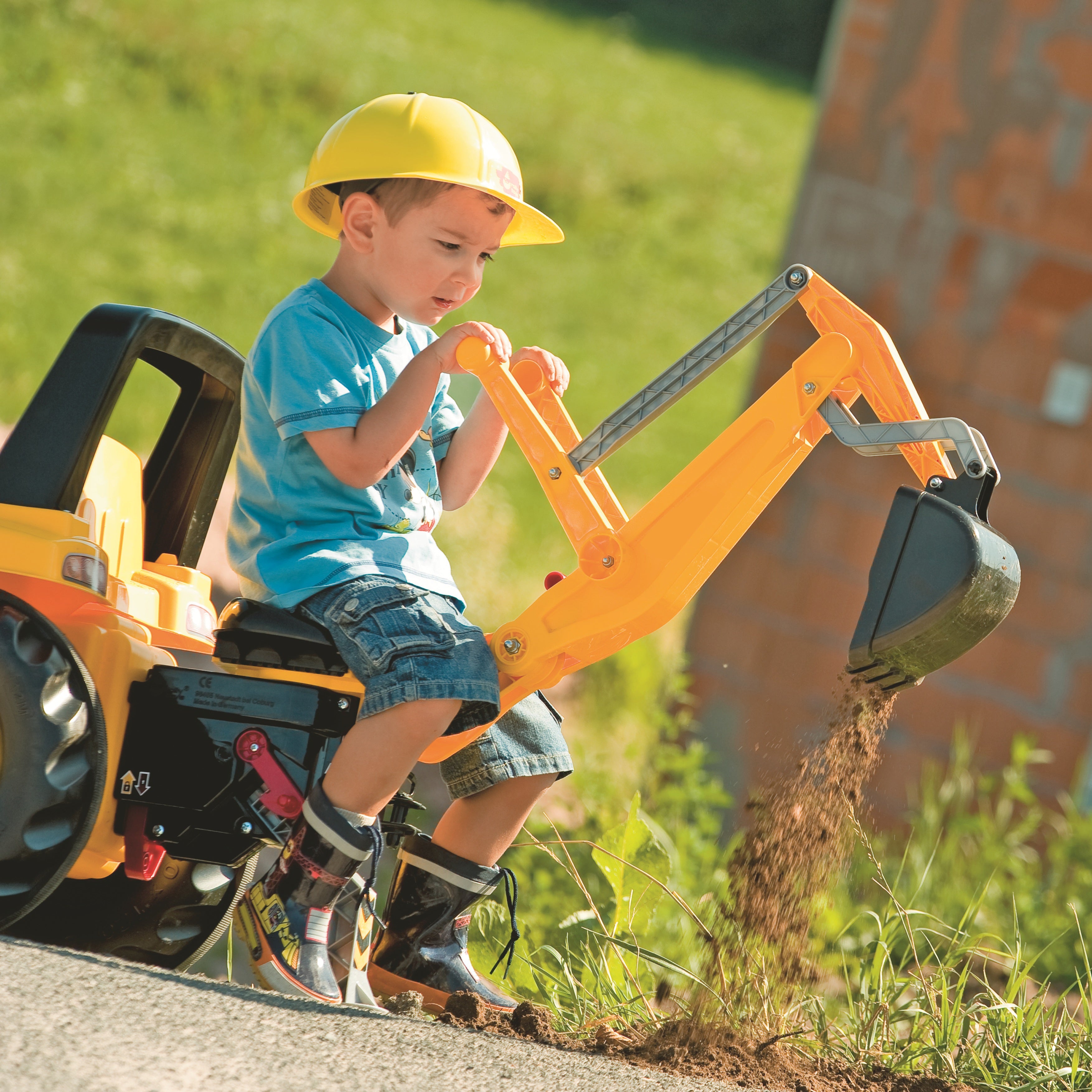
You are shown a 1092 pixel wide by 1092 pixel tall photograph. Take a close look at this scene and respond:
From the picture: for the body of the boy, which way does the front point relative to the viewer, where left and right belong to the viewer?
facing the viewer and to the right of the viewer

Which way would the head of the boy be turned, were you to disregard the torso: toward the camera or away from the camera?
toward the camera

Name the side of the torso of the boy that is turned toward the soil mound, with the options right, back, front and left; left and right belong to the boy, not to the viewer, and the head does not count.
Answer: front
